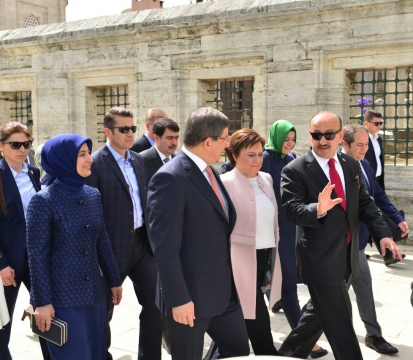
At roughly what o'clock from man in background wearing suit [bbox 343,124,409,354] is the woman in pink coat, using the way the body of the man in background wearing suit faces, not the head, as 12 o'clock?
The woman in pink coat is roughly at 3 o'clock from the man in background wearing suit.

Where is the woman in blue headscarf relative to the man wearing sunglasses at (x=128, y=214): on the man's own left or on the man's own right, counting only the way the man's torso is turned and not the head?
on the man's own right

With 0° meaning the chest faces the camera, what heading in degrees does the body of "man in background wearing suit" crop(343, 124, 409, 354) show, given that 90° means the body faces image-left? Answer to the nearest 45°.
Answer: approximately 315°

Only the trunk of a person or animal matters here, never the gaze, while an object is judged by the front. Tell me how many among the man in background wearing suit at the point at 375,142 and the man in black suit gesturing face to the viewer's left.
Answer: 0

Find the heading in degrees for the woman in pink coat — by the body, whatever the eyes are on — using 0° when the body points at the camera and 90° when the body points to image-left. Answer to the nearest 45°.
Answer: approximately 315°

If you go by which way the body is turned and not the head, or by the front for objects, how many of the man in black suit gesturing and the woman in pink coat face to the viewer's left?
0

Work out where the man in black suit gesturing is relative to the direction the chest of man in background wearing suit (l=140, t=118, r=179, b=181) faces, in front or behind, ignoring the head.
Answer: in front

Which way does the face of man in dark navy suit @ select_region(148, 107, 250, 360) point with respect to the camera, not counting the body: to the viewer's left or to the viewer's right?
to the viewer's right
